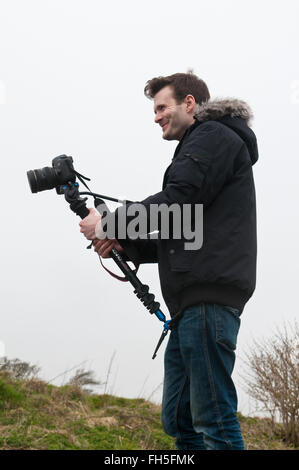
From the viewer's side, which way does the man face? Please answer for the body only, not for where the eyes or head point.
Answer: to the viewer's left
